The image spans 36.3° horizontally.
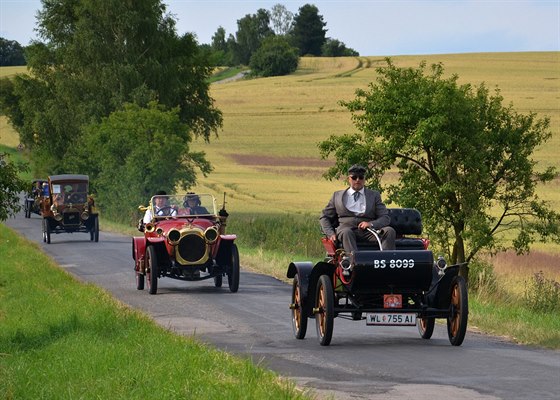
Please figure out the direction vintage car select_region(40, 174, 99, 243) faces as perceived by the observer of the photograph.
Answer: facing the viewer

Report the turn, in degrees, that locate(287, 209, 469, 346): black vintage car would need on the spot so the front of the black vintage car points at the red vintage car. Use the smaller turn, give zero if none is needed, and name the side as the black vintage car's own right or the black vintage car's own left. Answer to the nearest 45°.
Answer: approximately 135° to the black vintage car's own right

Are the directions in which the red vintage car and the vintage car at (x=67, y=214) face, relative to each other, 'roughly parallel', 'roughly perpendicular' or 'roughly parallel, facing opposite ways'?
roughly parallel

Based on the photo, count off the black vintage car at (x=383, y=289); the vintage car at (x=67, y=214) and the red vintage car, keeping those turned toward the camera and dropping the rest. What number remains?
3

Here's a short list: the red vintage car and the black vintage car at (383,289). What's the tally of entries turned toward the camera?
2

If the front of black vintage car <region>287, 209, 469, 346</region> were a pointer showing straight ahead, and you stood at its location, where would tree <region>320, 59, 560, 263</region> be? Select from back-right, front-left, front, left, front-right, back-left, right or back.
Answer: back

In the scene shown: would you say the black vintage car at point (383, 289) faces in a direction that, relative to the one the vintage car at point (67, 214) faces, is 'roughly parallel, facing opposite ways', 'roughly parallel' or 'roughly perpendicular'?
roughly parallel

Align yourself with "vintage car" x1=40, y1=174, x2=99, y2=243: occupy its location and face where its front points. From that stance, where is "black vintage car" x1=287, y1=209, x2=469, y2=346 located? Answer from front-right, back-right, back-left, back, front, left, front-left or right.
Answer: front

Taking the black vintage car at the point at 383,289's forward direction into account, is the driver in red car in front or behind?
behind

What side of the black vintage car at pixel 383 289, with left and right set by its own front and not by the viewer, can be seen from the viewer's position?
front

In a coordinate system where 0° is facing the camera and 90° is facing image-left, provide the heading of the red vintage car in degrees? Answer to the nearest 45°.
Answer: approximately 0°

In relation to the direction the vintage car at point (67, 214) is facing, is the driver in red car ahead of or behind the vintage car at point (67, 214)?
ahead

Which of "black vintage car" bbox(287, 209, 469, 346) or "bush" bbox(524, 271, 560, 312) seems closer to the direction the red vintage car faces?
the black vintage car
